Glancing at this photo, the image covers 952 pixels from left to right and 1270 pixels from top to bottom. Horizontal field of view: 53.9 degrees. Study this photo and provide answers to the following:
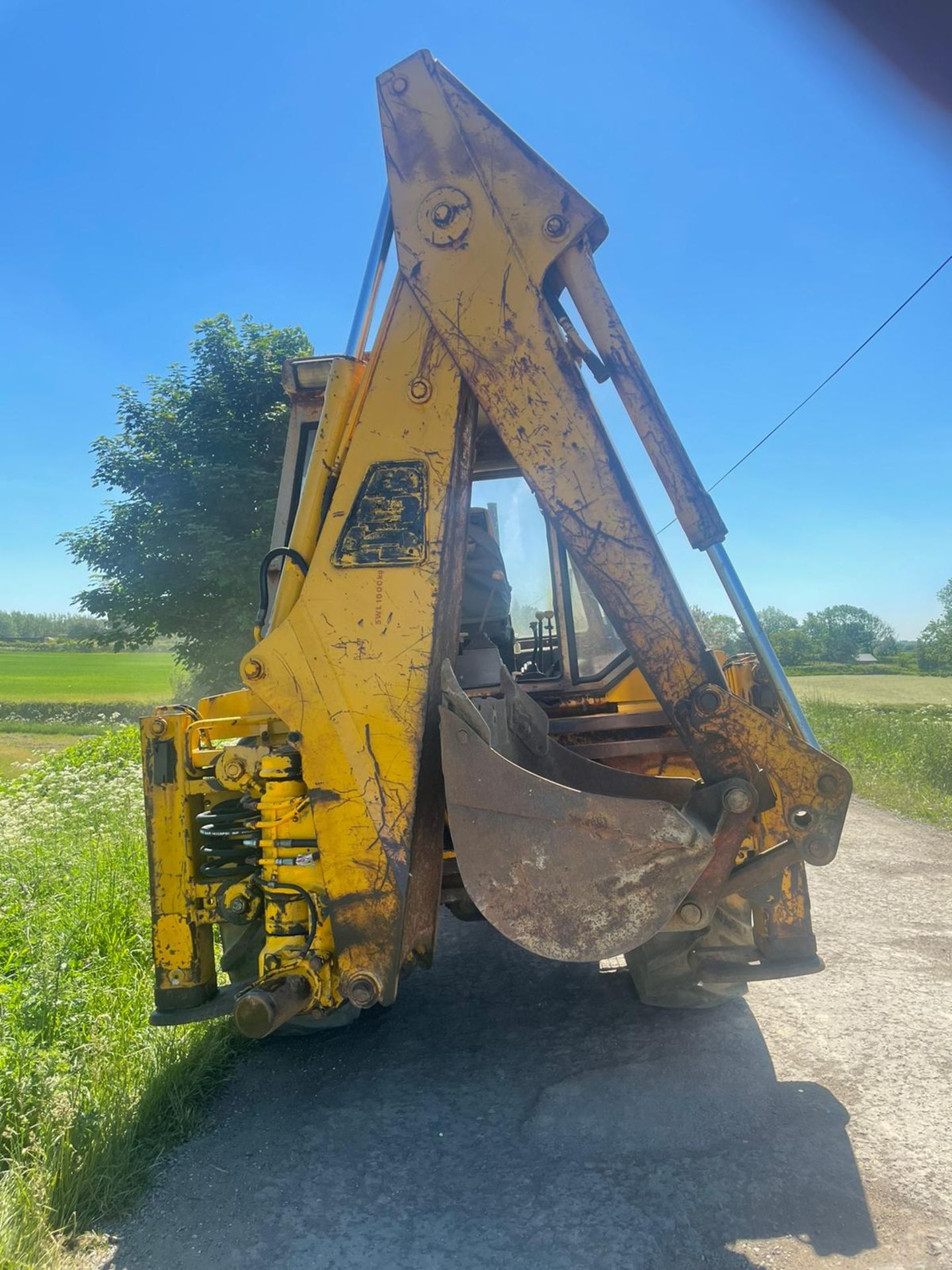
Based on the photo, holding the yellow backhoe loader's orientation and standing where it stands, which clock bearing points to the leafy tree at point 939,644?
The leafy tree is roughly at 1 o'clock from the yellow backhoe loader.

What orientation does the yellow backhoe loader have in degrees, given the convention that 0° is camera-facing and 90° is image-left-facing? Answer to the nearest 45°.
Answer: approximately 180°

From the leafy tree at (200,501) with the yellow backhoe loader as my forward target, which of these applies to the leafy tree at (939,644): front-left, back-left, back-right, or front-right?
back-left
